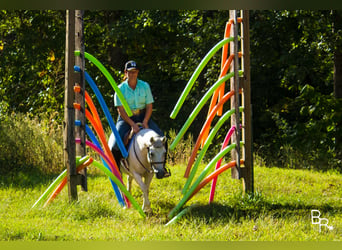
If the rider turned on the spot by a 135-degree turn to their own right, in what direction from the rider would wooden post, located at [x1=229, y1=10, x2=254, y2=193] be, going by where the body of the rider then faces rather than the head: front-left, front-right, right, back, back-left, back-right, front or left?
back-right

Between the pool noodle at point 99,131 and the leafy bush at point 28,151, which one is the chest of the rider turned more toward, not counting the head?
the pool noodle

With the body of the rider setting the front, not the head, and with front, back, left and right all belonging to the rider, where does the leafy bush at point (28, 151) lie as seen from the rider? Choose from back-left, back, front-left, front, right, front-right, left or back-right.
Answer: back-right

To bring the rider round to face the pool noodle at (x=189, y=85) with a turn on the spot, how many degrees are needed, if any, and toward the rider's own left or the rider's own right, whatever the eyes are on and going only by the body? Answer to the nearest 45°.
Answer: approximately 45° to the rider's own left

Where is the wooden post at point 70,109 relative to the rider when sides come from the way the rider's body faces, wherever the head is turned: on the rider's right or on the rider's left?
on the rider's right

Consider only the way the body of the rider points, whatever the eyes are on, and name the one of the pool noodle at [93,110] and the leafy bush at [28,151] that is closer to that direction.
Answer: the pool noodle

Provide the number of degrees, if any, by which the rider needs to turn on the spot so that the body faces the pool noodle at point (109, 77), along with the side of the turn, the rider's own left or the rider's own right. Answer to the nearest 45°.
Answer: approximately 45° to the rider's own right

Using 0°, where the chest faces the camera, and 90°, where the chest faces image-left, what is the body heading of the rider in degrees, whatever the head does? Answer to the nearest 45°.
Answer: approximately 0°

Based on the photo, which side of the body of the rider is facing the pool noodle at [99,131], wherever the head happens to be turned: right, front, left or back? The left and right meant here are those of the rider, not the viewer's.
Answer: right

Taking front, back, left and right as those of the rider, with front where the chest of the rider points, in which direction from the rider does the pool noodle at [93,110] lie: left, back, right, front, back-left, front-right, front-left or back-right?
right

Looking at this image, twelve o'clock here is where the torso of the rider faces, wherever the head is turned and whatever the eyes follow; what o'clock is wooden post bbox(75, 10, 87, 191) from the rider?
The wooden post is roughly at 2 o'clock from the rider.
